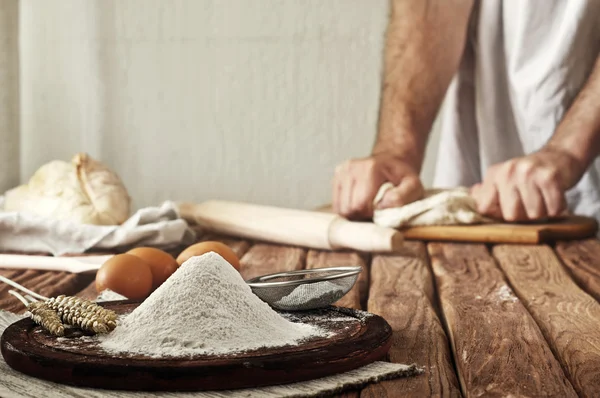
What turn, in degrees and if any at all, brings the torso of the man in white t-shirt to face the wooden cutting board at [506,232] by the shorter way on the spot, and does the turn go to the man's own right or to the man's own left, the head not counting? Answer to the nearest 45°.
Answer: approximately 45° to the man's own left

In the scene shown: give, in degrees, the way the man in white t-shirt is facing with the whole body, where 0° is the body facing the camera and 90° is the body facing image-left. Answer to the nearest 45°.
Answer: approximately 45°

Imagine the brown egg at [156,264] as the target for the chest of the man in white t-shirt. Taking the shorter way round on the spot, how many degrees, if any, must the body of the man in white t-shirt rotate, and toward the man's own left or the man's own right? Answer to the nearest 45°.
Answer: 0° — they already face it
